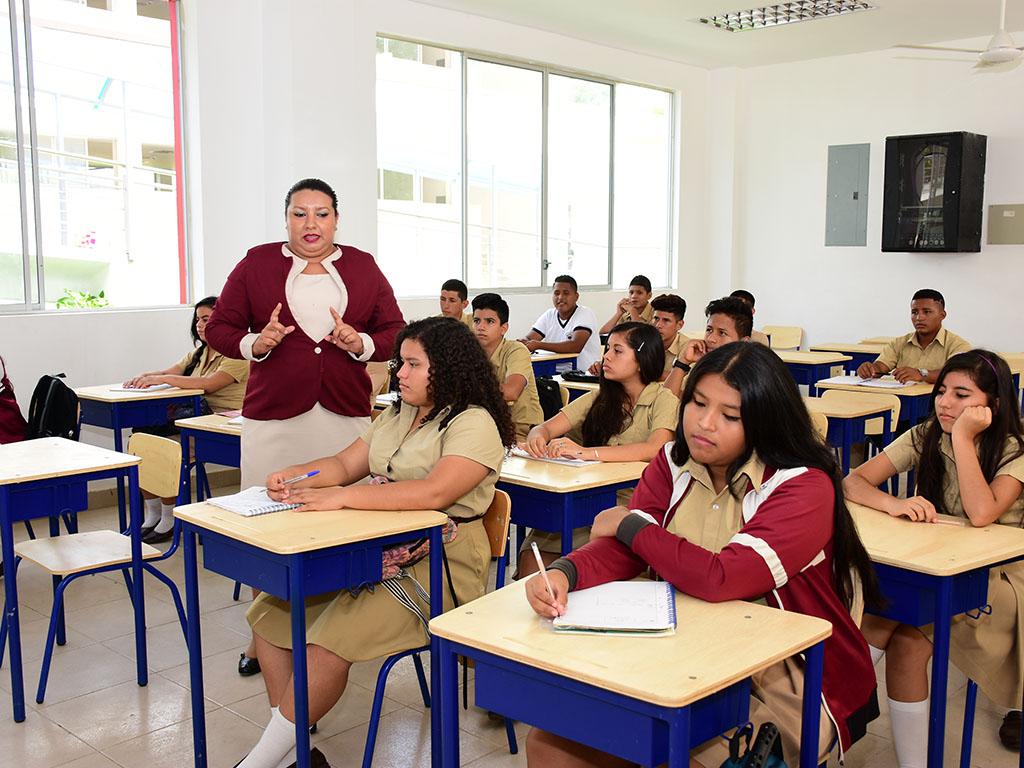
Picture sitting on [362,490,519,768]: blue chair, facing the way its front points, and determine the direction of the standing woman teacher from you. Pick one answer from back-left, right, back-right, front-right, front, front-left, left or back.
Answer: front-right

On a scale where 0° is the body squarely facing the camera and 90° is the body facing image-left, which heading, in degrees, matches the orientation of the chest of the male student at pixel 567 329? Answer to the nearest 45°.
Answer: approximately 45°

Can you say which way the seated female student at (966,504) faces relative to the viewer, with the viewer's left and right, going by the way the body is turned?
facing the viewer and to the left of the viewer

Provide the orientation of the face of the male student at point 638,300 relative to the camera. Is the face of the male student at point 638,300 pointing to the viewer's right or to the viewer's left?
to the viewer's left

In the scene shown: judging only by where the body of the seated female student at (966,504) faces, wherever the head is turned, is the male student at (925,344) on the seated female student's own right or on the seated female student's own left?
on the seated female student's own right

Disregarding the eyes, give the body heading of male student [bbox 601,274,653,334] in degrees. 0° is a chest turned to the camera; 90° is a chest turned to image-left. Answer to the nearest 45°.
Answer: approximately 45°

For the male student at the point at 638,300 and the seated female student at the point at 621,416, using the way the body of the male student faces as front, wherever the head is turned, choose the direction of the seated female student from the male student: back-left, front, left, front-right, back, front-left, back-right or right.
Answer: front-left

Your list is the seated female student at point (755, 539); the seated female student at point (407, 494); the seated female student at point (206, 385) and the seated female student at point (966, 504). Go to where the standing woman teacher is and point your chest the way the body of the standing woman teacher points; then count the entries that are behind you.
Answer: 1

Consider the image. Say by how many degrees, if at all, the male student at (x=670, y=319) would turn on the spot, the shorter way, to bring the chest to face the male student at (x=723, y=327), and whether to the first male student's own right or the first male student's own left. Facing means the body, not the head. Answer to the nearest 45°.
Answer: approximately 45° to the first male student's own left
